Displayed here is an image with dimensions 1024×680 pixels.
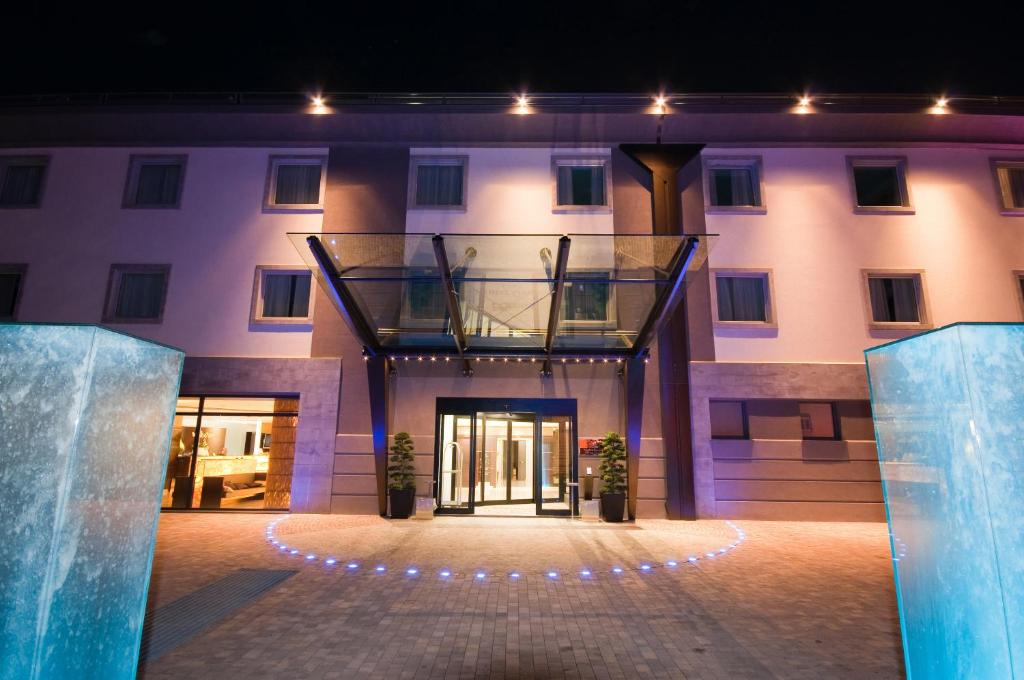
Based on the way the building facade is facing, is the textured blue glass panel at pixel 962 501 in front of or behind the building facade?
in front

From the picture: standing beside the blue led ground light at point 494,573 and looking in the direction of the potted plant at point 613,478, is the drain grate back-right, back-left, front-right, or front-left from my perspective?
back-left

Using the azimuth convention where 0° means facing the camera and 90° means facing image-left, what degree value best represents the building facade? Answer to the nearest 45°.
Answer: approximately 0°

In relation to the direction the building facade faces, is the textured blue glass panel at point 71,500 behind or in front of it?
in front

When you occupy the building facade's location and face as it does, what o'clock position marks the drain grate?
The drain grate is roughly at 1 o'clock from the building facade.
